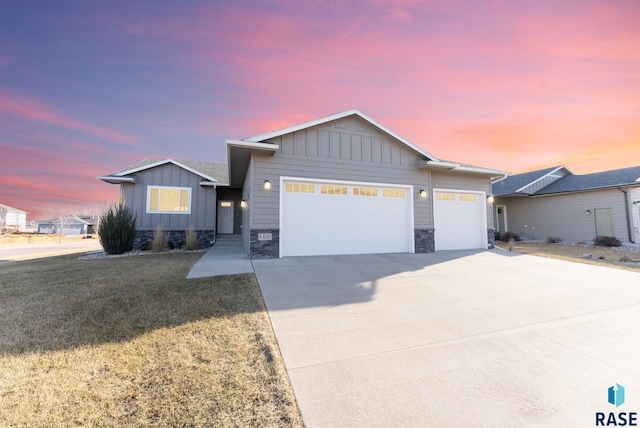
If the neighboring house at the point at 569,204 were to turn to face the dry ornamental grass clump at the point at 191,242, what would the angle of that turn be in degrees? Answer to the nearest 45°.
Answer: approximately 90° to its right

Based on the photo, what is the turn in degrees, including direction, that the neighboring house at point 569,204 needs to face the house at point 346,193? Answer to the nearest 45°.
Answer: approximately 45° to its right

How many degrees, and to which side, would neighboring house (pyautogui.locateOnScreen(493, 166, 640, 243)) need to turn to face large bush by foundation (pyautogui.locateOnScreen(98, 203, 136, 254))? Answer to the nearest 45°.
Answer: approximately 90° to its right

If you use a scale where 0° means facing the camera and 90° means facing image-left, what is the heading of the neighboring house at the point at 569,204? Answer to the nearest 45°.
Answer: approximately 315°

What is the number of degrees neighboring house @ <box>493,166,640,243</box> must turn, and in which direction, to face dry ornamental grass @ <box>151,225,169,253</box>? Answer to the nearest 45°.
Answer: approximately 90° to its right
